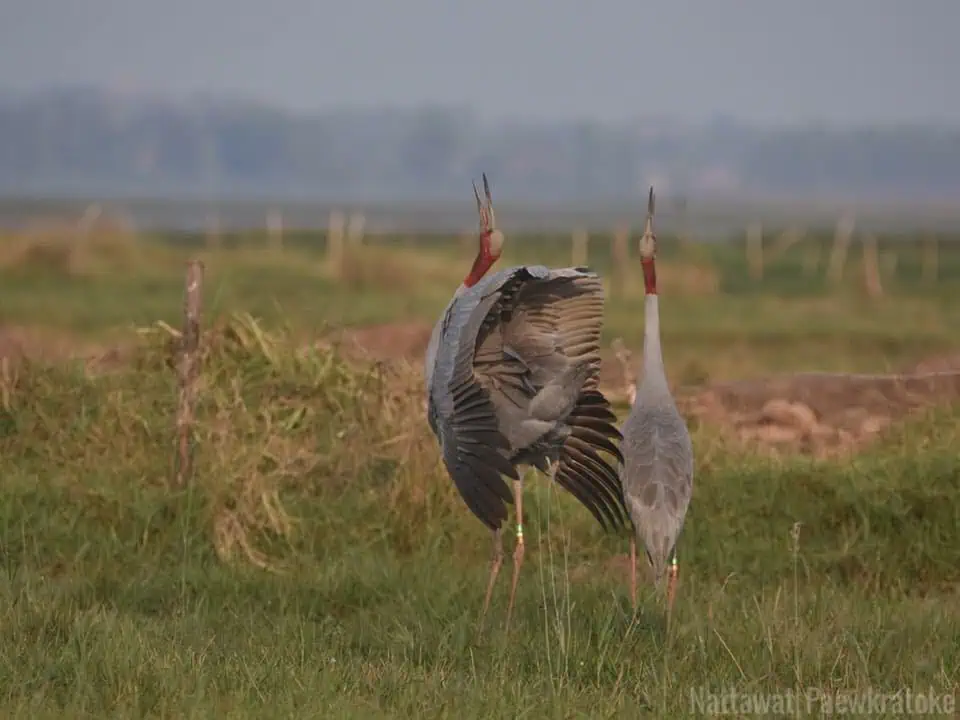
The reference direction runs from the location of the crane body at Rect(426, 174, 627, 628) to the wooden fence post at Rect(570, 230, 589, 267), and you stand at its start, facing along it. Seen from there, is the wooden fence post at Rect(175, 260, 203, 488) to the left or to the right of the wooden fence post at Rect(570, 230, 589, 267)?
left

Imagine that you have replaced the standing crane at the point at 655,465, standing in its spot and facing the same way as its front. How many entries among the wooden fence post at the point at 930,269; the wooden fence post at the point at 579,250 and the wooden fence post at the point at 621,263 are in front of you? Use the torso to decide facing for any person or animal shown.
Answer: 3

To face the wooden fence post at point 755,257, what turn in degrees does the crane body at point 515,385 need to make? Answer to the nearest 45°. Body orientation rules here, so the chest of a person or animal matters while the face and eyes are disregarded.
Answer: approximately 45° to its right

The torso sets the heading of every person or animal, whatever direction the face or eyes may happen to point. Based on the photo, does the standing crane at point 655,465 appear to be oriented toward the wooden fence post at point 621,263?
yes

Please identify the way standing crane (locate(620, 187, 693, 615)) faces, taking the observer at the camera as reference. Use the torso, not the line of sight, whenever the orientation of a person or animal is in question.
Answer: facing away from the viewer

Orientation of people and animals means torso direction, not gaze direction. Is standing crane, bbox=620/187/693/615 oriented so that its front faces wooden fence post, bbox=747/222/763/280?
yes

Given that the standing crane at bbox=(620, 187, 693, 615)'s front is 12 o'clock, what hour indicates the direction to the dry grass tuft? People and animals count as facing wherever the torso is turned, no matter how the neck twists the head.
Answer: The dry grass tuft is roughly at 11 o'clock from the standing crane.

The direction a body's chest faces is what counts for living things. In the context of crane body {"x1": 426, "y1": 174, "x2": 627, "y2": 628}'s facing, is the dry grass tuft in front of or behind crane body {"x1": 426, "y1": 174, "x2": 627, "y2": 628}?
in front

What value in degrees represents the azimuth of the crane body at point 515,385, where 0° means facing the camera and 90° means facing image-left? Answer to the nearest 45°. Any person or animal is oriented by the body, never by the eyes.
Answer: approximately 135°

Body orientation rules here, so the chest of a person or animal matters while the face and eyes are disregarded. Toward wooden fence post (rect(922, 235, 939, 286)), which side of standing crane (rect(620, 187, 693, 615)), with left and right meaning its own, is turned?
front
